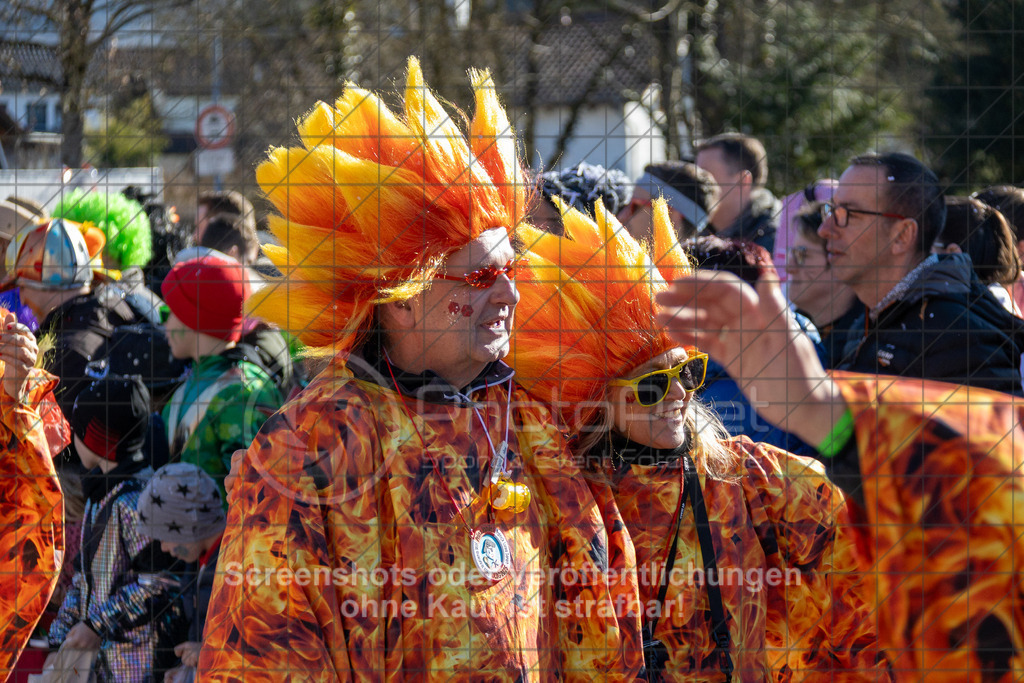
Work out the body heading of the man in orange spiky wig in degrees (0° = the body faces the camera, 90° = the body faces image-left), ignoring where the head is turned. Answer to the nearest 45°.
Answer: approximately 315°

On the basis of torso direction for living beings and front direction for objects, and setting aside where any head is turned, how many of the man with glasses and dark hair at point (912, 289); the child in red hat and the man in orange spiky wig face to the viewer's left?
2

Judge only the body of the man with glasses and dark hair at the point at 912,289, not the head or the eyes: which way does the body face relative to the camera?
to the viewer's left

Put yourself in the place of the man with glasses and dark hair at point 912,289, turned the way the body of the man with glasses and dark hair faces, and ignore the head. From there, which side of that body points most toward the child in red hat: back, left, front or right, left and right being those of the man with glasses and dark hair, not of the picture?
front

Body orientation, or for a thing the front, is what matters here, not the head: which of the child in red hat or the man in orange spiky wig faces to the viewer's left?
the child in red hat

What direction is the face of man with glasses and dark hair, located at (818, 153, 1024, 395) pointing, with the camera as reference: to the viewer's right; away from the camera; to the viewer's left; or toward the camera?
to the viewer's left

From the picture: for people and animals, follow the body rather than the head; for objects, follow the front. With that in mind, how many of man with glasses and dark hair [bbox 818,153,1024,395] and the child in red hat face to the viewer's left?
2

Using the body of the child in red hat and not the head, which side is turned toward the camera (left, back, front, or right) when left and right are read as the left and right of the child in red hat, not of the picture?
left
